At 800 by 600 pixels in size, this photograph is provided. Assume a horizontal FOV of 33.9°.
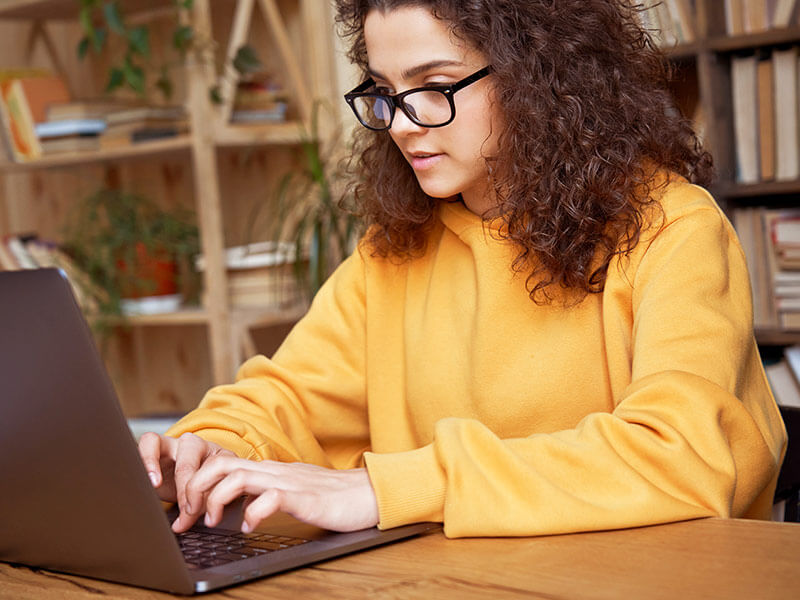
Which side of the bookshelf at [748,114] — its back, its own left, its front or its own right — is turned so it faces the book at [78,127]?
right

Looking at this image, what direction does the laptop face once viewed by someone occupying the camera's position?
facing away from the viewer and to the right of the viewer

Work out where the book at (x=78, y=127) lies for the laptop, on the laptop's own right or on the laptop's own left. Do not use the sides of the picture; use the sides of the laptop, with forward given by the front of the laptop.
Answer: on the laptop's own left

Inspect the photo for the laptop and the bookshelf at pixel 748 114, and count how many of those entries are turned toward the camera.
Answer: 1

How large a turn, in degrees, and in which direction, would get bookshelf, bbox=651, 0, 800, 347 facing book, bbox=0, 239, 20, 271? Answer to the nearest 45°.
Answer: approximately 90° to its right

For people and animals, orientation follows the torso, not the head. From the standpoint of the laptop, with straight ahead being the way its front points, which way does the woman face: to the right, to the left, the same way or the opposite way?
the opposite way

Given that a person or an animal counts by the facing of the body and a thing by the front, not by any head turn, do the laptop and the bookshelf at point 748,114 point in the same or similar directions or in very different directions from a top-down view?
very different directions
